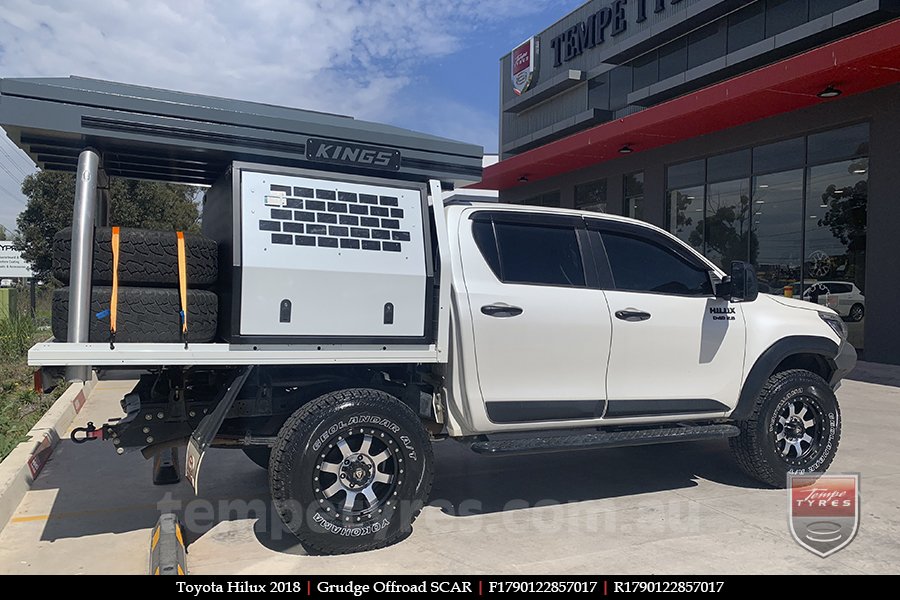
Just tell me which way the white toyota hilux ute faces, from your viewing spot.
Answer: facing away from the viewer and to the right of the viewer
